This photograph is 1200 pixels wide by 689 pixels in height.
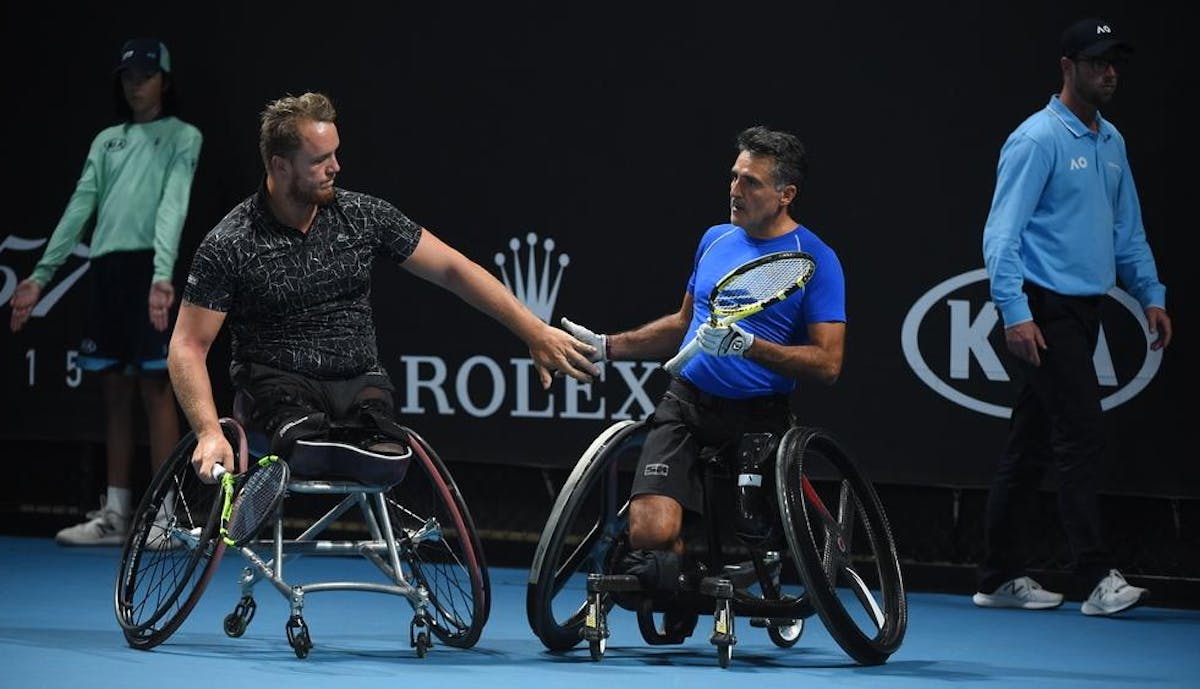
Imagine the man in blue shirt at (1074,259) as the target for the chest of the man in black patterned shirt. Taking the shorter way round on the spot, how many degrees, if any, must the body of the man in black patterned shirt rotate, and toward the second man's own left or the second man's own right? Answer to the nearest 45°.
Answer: approximately 45° to the second man's own left

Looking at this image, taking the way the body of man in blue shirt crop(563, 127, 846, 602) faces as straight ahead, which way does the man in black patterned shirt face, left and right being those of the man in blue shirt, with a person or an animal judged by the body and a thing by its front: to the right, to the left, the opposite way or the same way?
to the left

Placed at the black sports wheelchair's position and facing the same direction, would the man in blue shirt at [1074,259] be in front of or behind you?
behind

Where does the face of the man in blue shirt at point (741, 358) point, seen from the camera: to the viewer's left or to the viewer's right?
to the viewer's left

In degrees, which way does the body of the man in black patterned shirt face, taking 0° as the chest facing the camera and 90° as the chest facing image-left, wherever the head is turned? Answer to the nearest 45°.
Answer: approximately 315°

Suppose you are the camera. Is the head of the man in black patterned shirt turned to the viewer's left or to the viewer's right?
to the viewer's right

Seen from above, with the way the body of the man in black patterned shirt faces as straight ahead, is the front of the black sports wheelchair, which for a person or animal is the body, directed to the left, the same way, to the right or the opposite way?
to the right

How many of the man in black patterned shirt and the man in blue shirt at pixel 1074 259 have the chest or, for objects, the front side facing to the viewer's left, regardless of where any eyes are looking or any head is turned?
0

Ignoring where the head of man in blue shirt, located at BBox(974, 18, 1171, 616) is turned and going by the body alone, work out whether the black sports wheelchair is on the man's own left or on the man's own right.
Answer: on the man's own right

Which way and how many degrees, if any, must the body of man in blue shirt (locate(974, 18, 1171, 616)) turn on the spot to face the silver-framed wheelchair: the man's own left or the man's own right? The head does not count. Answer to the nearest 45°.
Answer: approximately 90° to the man's own right

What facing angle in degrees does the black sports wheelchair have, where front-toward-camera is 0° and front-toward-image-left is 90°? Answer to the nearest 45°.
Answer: approximately 45°

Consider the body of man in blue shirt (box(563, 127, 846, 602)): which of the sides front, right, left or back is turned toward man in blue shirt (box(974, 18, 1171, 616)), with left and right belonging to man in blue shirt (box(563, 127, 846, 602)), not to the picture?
back

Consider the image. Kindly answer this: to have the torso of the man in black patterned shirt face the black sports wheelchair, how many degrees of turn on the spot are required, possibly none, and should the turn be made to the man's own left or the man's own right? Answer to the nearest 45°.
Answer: approximately 45° to the man's own left

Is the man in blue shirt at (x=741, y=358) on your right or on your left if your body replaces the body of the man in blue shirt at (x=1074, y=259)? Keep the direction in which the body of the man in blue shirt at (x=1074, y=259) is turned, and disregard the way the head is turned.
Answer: on your right

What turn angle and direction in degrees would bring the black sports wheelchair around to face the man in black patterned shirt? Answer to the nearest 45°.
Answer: approximately 45° to its right

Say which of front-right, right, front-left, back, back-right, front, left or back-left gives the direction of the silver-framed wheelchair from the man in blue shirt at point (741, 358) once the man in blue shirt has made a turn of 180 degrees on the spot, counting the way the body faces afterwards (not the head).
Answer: back-left

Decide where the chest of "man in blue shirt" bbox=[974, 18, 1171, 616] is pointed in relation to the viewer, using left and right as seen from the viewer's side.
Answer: facing the viewer and to the right of the viewer
